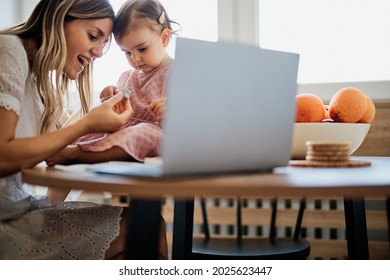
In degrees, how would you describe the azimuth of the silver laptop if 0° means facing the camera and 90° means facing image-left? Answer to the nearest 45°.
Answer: approximately 135°

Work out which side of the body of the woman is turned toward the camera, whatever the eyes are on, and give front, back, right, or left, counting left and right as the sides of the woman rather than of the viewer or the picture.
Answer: right

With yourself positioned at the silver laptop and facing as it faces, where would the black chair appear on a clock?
The black chair is roughly at 2 o'clock from the silver laptop.
